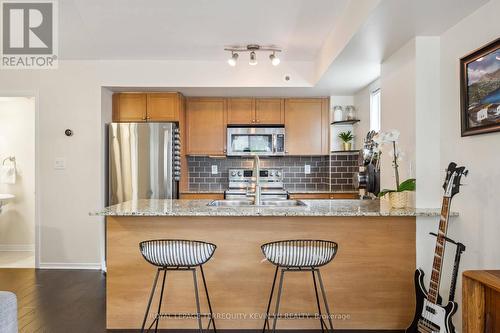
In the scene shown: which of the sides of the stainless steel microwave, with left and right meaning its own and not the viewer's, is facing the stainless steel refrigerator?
right

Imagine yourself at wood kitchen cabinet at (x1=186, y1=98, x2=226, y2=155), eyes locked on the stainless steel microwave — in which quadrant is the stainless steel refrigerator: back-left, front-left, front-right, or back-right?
back-right

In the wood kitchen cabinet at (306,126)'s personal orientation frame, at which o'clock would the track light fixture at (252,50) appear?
The track light fixture is roughly at 1 o'clock from the wood kitchen cabinet.

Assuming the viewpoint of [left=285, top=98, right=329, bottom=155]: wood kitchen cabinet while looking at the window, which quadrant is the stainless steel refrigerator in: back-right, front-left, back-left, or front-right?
back-right

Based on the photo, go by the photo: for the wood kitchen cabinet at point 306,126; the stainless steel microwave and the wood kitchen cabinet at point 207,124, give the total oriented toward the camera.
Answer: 3

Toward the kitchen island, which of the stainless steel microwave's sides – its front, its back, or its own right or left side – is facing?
front

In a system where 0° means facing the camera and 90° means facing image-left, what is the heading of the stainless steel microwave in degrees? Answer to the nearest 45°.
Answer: approximately 0°

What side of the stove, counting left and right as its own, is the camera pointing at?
front
